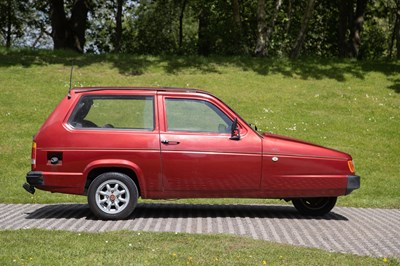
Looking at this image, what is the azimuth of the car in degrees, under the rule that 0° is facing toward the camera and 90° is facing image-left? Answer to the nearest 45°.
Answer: approximately 270°

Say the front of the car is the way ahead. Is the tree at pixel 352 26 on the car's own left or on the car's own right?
on the car's own left

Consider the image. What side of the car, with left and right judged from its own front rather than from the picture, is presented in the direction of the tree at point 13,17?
left
